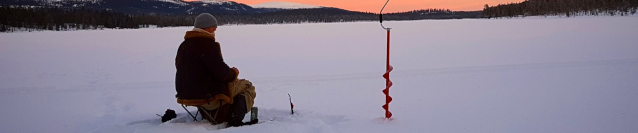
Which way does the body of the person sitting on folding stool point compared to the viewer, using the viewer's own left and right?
facing away from the viewer and to the right of the viewer

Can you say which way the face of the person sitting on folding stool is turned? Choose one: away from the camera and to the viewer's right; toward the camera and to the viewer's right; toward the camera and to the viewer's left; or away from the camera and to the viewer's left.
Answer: away from the camera and to the viewer's right
